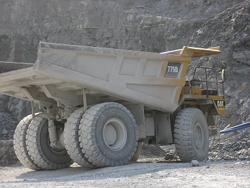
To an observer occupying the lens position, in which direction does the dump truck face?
facing away from the viewer and to the right of the viewer
